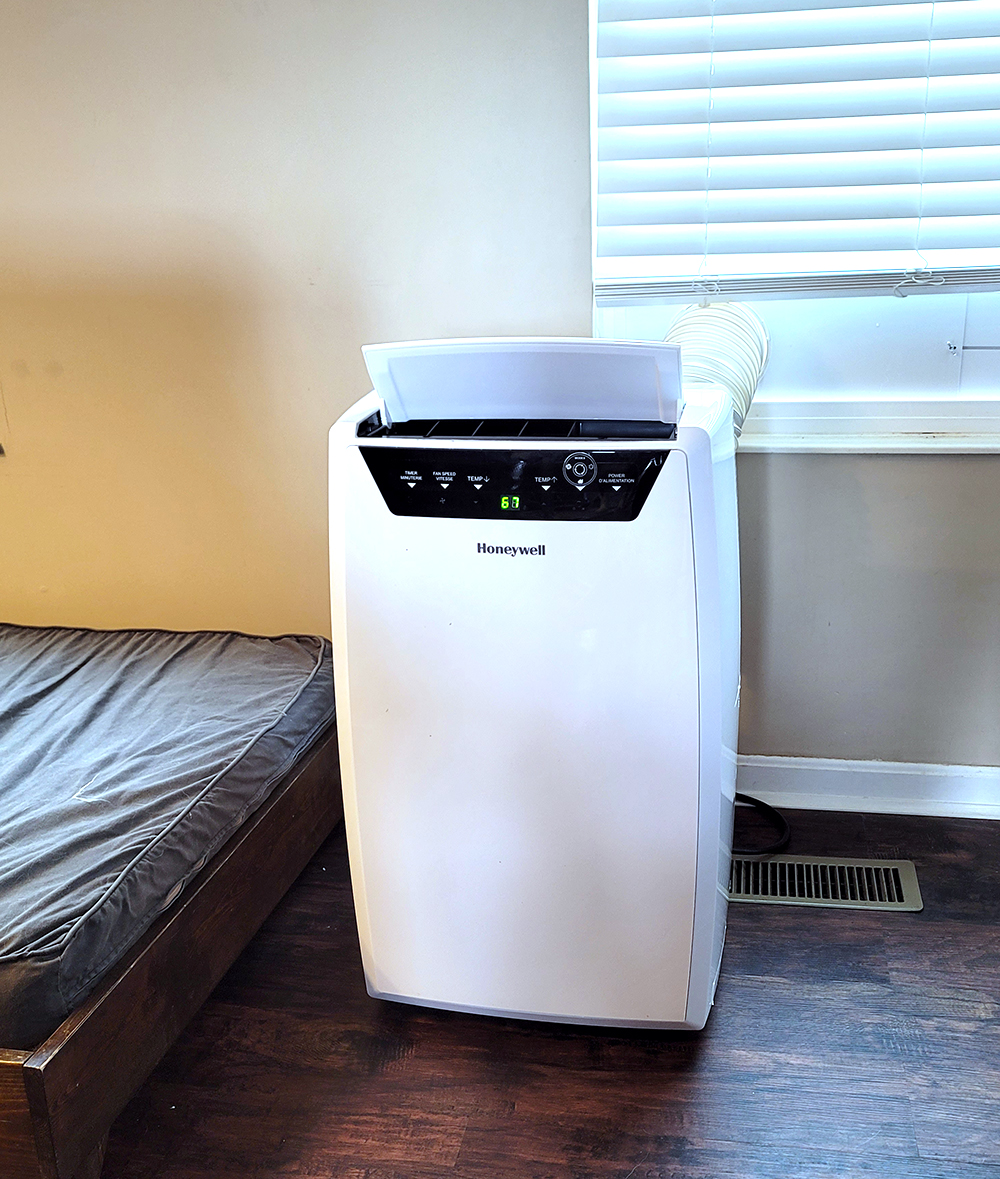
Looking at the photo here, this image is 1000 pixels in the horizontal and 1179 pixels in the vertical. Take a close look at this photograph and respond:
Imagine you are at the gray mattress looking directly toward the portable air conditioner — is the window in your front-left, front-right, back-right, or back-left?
front-left

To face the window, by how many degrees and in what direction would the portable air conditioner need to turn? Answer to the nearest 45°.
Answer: approximately 135° to its left

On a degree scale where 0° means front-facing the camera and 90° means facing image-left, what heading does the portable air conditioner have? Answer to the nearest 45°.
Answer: approximately 0°

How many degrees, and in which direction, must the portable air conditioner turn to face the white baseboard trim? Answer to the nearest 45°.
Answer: approximately 135° to its left
